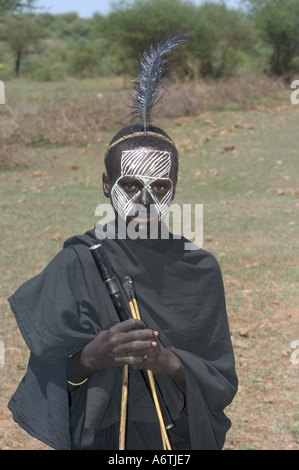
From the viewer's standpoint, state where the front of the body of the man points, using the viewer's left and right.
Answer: facing the viewer

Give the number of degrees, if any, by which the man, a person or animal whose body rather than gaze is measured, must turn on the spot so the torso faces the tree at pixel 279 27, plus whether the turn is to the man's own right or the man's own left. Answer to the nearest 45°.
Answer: approximately 180°

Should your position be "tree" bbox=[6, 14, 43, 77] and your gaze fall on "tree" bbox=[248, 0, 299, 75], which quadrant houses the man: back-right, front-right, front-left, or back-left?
front-right

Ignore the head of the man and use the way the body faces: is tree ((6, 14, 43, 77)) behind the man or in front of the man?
behind

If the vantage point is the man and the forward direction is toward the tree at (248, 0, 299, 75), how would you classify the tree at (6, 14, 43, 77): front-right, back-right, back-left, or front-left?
front-left
